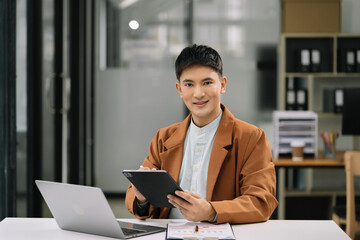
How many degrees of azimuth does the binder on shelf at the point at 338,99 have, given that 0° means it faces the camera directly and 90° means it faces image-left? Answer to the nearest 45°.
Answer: approximately 0°

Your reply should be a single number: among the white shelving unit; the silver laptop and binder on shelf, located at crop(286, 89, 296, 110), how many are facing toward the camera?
2

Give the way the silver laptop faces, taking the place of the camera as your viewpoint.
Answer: facing away from the viewer and to the right of the viewer

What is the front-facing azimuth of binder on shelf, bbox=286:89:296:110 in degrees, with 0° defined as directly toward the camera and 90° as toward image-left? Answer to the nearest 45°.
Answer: approximately 0°

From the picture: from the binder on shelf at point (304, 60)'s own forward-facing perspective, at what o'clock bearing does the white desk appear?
The white desk is roughly at 12 o'clock from the binder on shelf.

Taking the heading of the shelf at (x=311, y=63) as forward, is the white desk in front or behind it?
in front
